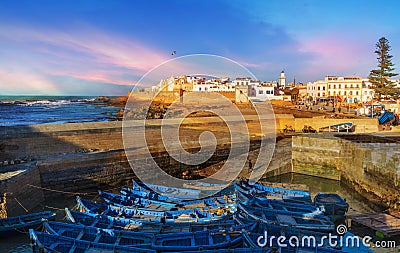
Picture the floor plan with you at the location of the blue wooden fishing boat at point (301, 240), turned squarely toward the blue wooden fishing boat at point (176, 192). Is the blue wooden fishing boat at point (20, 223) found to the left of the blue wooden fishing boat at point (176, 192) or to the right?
left

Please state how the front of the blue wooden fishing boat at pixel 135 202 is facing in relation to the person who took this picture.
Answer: facing to the left of the viewer

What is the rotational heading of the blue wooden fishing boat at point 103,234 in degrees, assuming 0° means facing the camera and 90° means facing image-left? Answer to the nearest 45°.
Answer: approximately 90°

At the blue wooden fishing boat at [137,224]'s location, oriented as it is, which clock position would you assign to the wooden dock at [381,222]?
The wooden dock is roughly at 6 o'clock from the blue wooden fishing boat.

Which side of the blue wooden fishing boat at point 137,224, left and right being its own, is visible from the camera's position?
left

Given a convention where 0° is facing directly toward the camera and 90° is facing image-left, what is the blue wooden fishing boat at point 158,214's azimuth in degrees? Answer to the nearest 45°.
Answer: approximately 90°

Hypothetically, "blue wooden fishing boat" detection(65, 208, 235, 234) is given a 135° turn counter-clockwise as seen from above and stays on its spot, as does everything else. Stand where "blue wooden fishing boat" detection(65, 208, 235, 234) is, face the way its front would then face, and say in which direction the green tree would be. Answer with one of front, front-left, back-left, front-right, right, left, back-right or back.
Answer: left
